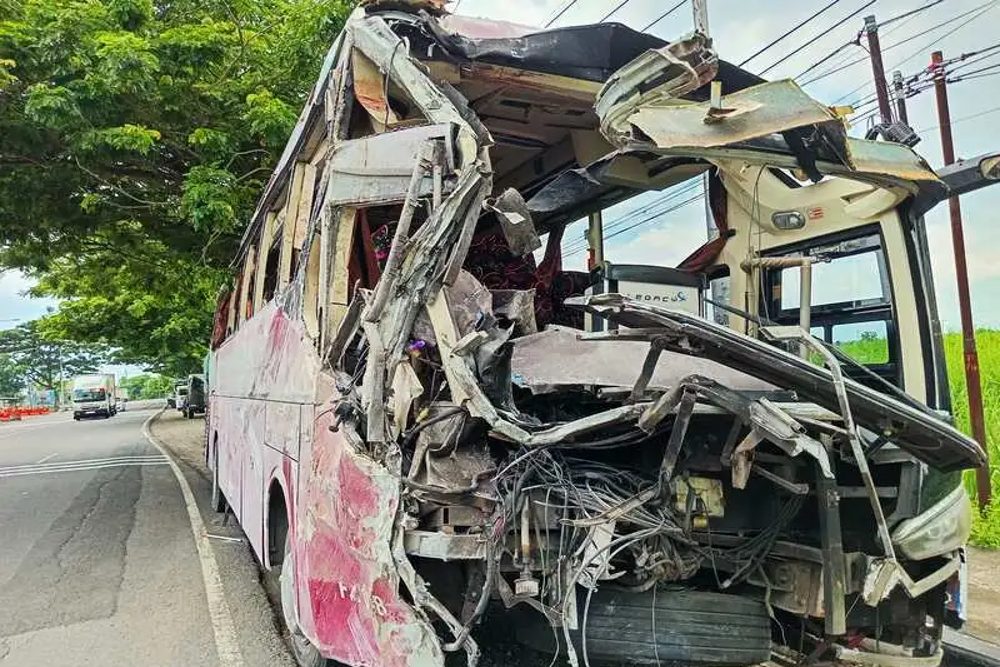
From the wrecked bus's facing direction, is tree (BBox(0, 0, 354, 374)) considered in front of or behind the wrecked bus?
behind

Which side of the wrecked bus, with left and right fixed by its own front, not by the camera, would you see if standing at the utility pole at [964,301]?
left

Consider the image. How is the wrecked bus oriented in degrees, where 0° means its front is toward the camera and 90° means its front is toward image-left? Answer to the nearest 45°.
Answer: approximately 315°

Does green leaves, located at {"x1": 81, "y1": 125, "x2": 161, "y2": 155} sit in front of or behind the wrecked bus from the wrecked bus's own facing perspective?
behind

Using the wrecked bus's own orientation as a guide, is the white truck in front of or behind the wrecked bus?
behind

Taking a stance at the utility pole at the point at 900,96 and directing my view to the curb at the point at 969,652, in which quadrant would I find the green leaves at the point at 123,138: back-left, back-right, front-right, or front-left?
front-right

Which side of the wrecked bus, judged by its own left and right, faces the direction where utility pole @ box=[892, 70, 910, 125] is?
left

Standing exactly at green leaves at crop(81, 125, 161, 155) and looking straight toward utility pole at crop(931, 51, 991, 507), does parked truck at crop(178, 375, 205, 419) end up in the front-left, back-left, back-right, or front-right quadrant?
back-left
